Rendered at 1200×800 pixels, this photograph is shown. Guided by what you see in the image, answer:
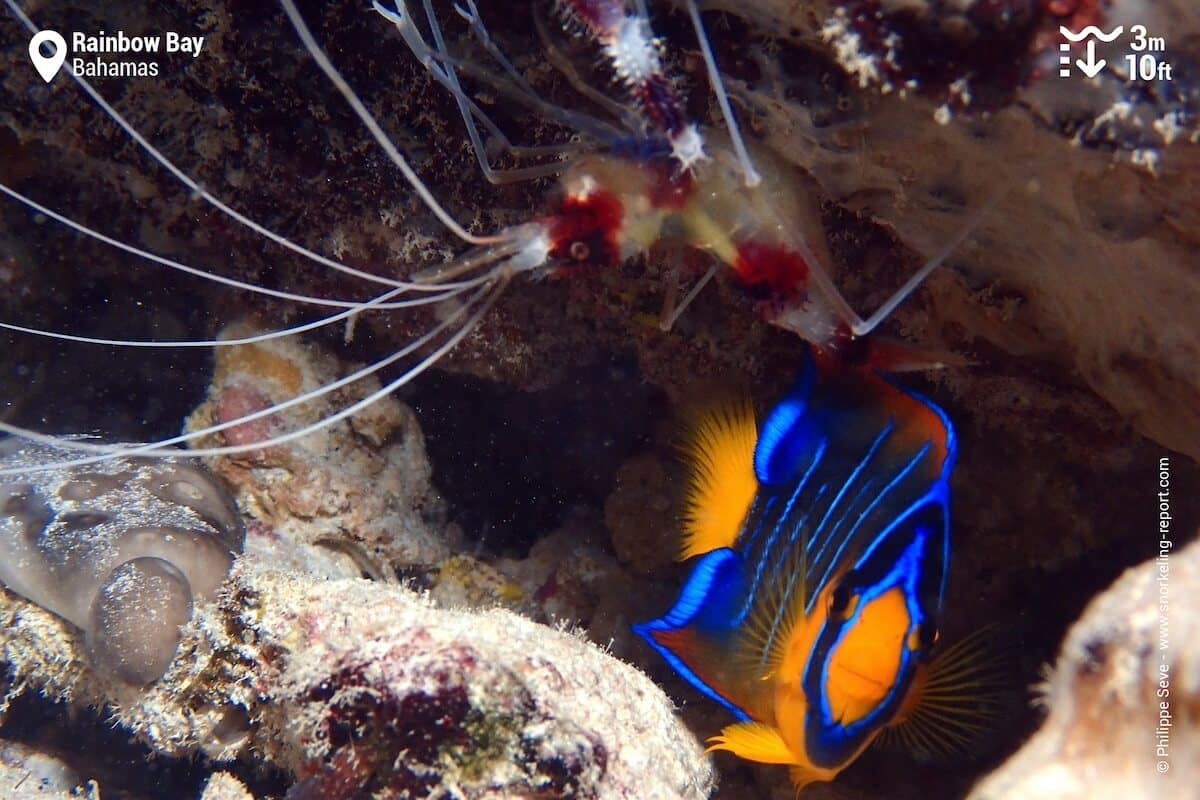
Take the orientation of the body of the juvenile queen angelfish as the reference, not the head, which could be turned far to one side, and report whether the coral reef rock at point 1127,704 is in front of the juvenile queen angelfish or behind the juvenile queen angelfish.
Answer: in front

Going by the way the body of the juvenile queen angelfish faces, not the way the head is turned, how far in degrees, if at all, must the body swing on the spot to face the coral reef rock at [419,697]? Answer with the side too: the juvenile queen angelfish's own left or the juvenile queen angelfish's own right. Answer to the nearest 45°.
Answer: approximately 90° to the juvenile queen angelfish's own right

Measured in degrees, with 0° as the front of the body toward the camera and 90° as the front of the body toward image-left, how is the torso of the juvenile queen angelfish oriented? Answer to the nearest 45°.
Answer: approximately 315°
